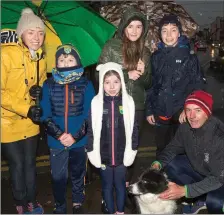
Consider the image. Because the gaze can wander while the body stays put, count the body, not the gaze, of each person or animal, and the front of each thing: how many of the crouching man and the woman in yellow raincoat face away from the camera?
0

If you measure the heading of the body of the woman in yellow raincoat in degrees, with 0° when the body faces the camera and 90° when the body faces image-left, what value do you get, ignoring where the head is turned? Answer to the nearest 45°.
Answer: approximately 315°

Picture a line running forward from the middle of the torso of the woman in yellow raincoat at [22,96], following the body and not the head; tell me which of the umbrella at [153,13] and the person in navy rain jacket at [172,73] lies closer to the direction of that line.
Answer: the person in navy rain jacket

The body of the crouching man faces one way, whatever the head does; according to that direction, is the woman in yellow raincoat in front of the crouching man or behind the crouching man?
in front

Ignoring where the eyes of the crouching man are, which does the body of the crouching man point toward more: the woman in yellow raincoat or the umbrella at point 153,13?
the woman in yellow raincoat

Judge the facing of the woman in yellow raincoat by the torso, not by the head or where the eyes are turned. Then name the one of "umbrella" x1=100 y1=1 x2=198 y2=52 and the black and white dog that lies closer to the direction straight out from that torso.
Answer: the black and white dog

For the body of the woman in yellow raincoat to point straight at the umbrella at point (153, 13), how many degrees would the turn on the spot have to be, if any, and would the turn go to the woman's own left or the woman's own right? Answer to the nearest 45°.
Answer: approximately 90° to the woman's own left

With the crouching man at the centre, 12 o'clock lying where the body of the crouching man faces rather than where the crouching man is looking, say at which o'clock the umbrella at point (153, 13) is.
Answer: The umbrella is roughly at 4 o'clock from the crouching man.
